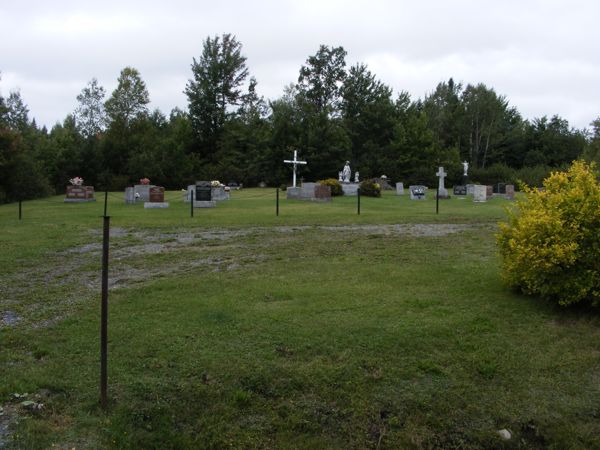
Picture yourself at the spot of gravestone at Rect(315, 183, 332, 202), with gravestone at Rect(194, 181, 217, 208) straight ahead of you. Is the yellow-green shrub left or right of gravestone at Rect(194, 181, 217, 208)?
left

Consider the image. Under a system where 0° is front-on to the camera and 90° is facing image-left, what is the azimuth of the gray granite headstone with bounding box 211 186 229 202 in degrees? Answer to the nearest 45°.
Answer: approximately 0°

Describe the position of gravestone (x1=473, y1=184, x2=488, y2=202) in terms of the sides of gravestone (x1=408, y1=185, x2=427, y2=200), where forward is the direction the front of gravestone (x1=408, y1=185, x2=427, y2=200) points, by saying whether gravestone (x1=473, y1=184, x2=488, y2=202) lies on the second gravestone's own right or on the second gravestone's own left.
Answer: on the second gravestone's own left

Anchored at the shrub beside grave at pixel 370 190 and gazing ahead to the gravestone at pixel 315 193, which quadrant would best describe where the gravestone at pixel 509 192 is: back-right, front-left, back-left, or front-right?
back-left

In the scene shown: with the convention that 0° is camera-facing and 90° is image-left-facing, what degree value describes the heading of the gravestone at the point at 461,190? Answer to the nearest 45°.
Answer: approximately 0°
